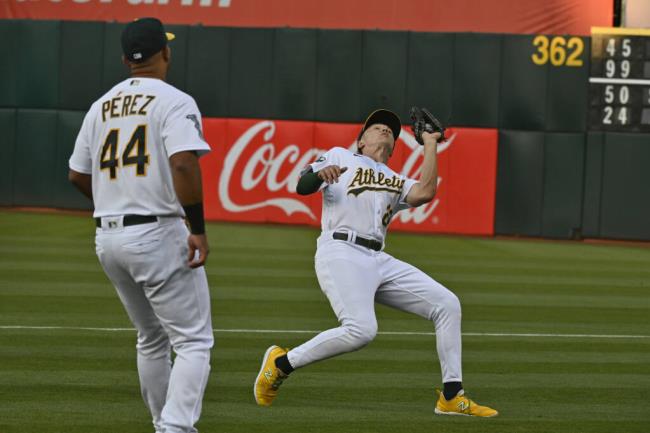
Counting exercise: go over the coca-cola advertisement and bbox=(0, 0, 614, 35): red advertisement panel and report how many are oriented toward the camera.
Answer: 2

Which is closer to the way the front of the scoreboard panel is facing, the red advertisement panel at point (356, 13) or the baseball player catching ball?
the baseball player catching ball

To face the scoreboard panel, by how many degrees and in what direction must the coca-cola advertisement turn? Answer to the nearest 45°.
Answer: approximately 90° to its left

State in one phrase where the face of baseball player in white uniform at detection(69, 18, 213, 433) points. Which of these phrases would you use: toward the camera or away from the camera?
away from the camera

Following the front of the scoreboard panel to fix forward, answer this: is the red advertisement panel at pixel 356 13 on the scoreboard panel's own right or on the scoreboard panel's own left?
on the scoreboard panel's own right

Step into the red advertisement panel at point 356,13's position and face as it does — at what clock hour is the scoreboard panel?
The scoreboard panel is roughly at 10 o'clock from the red advertisement panel.

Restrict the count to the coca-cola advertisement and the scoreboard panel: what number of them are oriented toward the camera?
2

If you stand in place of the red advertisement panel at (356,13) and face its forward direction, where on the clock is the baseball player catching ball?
The baseball player catching ball is roughly at 12 o'clock from the red advertisement panel.

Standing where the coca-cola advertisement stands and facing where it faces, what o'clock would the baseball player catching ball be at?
The baseball player catching ball is roughly at 12 o'clock from the coca-cola advertisement.

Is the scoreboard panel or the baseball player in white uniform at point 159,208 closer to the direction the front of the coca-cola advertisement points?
the baseball player in white uniform
